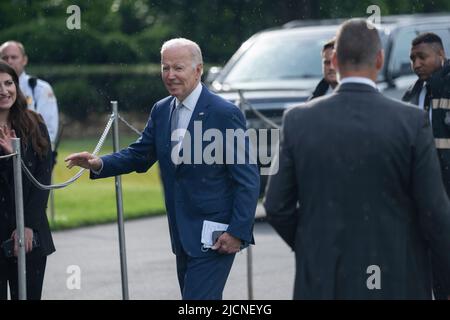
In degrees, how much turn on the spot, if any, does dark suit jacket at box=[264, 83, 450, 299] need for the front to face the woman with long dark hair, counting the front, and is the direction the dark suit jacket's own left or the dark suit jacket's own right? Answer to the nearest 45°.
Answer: approximately 45° to the dark suit jacket's own left

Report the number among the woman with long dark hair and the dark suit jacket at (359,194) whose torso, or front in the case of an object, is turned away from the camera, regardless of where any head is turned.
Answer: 1

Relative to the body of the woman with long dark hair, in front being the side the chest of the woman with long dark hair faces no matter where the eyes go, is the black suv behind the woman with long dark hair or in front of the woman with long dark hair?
behind

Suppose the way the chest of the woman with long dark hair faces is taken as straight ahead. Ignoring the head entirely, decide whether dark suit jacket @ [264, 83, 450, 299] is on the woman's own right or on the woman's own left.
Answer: on the woman's own left

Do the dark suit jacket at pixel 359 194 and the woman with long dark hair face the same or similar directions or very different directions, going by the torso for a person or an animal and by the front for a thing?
very different directions

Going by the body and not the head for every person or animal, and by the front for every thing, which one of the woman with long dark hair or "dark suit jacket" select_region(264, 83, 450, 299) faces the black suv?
the dark suit jacket

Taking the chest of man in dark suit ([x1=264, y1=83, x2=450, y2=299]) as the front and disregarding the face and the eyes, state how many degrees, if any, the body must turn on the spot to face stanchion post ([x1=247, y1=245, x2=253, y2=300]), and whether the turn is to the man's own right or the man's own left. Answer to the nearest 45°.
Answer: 0° — they already face it

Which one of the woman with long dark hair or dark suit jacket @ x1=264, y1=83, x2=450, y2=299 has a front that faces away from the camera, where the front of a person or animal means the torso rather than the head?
the dark suit jacket

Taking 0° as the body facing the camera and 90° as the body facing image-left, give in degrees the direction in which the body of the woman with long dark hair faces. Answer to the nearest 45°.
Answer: approximately 45°

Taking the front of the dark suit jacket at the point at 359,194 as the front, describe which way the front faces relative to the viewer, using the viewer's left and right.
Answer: facing away from the viewer

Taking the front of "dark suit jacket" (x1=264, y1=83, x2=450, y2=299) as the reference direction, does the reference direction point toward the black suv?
yes
